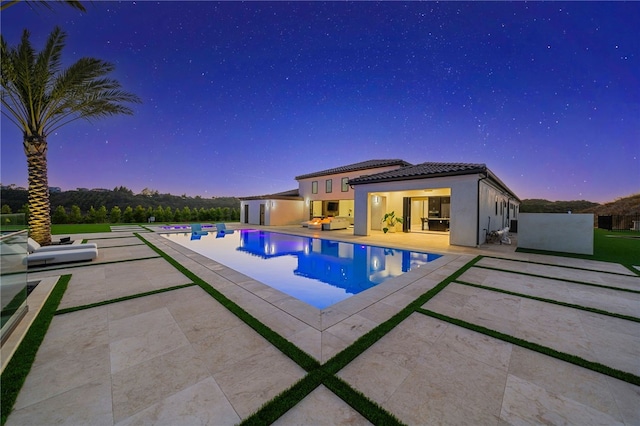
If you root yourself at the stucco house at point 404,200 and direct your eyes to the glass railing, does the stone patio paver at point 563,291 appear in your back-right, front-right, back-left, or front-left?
front-left

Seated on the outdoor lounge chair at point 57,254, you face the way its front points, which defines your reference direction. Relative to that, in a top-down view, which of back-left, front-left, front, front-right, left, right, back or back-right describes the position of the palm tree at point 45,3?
right

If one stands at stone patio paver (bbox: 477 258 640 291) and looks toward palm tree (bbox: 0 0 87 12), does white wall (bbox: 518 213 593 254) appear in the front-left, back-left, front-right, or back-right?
back-right

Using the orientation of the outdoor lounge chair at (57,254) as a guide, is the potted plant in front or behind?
in front

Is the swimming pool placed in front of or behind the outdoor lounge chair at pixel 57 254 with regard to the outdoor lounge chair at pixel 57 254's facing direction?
in front

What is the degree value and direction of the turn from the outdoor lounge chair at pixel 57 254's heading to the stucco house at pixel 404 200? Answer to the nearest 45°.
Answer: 0° — it already faces it

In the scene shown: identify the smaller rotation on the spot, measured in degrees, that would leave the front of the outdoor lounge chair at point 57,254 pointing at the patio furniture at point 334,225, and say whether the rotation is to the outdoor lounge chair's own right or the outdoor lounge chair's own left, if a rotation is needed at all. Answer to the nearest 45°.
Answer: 0° — it already faces it

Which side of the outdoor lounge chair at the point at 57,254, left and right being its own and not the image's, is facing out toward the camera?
right

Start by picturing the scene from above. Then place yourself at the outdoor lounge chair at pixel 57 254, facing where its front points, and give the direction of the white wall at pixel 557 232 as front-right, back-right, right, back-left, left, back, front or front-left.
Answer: front-right

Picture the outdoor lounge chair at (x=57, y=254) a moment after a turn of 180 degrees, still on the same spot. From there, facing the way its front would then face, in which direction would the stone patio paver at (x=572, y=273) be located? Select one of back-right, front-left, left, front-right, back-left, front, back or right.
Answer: back-left

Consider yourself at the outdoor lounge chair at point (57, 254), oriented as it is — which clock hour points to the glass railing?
The glass railing is roughly at 3 o'clock from the outdoor lounge chair.

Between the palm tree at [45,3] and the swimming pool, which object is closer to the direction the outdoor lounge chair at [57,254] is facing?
the swimming pool

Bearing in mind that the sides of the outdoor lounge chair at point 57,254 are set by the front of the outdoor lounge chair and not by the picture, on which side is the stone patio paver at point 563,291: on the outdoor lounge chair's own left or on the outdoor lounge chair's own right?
on the outdoor lounge chair's own right

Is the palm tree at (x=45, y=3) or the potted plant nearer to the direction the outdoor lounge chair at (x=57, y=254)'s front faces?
the potted plant
